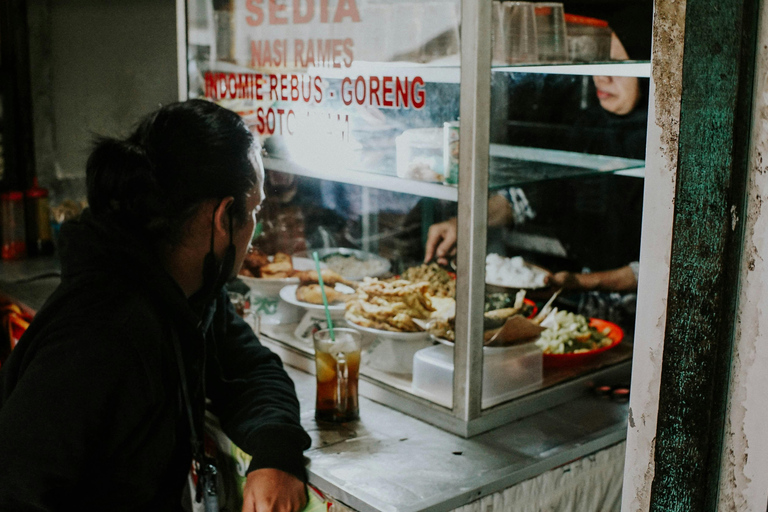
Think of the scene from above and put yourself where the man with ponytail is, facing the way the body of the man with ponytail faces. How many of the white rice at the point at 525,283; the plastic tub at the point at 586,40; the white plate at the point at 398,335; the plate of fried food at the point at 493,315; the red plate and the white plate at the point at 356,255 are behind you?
0

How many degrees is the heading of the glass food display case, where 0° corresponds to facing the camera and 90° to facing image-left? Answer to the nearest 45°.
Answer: approximately 45°

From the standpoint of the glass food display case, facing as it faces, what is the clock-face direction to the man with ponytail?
The man with ponytail is roughly at 12 o'clock from the glass food display case.

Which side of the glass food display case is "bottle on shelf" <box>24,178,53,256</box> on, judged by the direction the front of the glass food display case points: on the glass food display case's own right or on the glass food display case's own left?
on the glass food display case's own right

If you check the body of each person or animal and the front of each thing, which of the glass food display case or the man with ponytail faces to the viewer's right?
the man with ponytail

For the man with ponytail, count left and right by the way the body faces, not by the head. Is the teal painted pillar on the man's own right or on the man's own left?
on the man's own right

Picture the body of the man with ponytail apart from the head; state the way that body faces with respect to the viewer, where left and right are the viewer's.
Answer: facing to the right of the viewer

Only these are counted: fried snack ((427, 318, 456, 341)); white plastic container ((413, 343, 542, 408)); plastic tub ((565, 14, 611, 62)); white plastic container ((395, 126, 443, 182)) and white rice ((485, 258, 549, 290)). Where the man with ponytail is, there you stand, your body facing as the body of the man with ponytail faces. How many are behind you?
0

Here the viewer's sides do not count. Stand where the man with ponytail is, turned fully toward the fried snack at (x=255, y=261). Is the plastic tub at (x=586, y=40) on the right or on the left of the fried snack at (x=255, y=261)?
right

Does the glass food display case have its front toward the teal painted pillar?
no

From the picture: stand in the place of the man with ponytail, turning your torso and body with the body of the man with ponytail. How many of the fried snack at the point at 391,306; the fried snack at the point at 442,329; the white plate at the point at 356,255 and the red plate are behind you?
0

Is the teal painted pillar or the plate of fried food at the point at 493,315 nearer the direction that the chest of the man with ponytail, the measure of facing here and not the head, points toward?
the plate of fried food

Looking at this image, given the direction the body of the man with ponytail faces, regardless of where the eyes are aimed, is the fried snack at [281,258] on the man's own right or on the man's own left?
on the man's own left

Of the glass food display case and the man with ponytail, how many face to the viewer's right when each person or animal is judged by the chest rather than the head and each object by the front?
1
